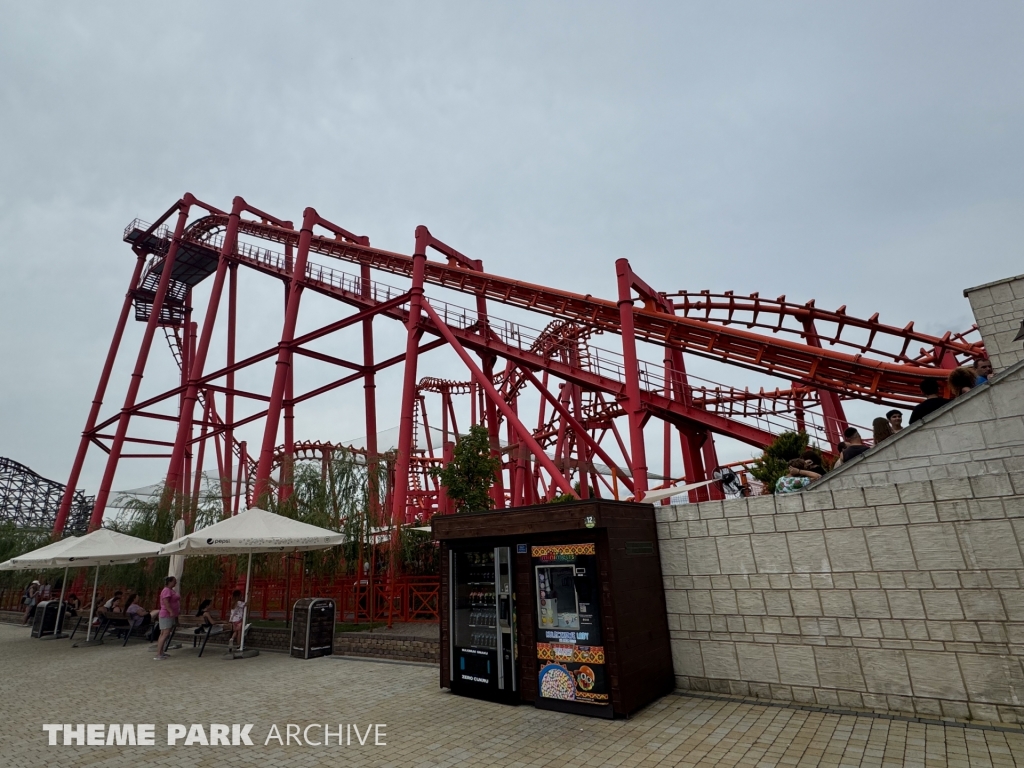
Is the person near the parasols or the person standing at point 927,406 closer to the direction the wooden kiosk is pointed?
the person near the parasols

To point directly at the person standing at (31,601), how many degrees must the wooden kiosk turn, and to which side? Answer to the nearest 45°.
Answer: approximately 90° to its right

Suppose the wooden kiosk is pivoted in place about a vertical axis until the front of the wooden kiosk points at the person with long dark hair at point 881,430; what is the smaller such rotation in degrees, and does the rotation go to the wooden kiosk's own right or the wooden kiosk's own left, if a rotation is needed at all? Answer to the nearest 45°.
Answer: approximately 135° to the wooden kiosk's own left

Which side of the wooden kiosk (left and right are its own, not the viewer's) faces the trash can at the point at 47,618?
right

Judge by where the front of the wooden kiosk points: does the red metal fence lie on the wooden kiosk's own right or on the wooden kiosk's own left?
on the wooden kiosk's own right
